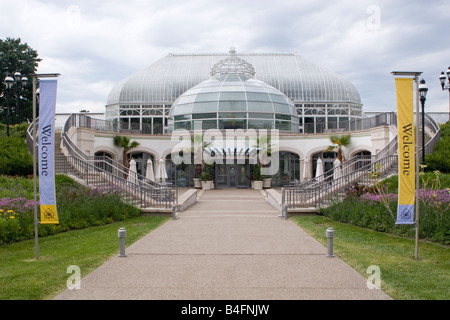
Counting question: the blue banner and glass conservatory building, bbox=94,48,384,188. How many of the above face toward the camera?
2

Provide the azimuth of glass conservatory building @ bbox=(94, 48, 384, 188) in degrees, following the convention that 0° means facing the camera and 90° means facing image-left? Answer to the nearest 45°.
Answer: approximately 0°

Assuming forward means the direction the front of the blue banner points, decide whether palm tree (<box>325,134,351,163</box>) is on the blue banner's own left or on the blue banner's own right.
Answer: on the blue banner's own left

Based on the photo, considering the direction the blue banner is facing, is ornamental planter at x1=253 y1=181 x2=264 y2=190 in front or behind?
behind

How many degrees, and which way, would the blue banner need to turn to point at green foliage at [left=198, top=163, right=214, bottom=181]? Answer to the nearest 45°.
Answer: approximately 135° to its left

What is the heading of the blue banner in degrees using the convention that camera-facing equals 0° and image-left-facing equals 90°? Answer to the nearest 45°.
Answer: approximately 0°

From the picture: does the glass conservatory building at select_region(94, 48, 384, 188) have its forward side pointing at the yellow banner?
yes

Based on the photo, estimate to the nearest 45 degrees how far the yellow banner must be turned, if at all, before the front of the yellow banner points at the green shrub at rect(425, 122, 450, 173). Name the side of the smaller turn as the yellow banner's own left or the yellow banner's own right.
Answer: approximately 180°
